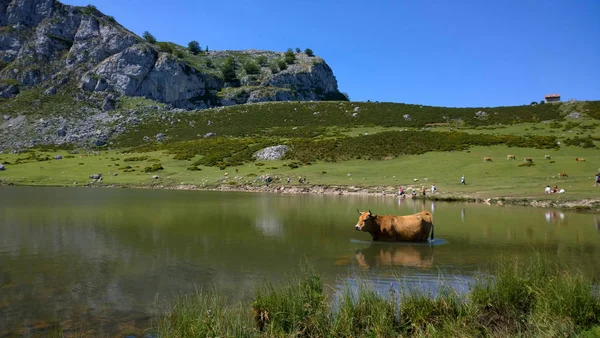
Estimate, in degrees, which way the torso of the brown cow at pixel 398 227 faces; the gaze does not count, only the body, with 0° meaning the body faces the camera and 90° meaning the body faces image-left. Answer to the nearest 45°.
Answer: approximately 90°
